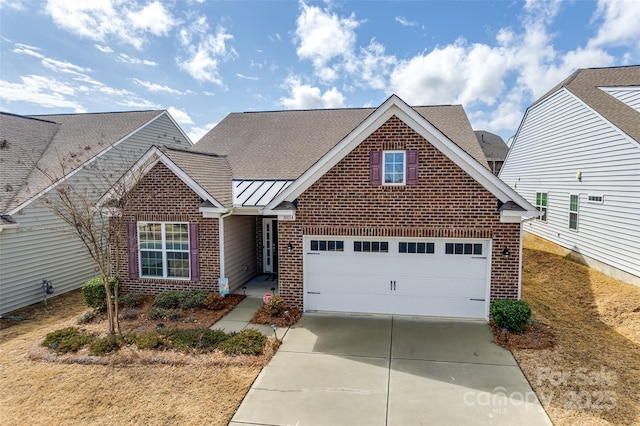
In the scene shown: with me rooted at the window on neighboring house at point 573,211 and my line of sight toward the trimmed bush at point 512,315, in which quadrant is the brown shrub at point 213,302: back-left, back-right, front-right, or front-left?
front-right

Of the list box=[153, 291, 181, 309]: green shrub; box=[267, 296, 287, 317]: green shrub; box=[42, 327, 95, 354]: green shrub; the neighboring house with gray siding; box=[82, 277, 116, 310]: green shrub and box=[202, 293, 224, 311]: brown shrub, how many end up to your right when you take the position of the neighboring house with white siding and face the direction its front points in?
6

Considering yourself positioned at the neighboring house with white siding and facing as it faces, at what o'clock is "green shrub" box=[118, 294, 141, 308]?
The green shrub is roughly at 3 o'clock from the neighboring house with white siding.

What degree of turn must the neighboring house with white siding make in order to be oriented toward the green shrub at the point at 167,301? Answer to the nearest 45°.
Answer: approximately 90° to its right

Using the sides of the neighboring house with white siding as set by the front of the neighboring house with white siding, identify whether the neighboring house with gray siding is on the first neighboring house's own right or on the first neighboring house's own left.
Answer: on the first neighboring house's own right

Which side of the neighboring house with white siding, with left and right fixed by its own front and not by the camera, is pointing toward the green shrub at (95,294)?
right

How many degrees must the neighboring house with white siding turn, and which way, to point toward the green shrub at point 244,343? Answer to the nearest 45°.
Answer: approximately 90° to its right

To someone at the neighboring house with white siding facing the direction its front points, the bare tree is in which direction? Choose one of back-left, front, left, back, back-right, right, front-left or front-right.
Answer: right

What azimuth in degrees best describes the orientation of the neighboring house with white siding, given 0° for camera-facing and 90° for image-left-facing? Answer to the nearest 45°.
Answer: approximately 315°

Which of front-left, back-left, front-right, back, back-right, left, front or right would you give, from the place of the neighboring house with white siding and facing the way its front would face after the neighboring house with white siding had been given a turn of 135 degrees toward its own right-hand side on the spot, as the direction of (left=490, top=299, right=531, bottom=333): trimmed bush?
left

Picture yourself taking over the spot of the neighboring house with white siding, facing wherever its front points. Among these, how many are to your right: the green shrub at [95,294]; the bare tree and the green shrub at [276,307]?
3

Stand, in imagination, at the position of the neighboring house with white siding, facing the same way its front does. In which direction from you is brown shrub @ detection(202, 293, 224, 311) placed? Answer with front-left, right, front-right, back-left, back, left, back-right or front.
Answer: right
